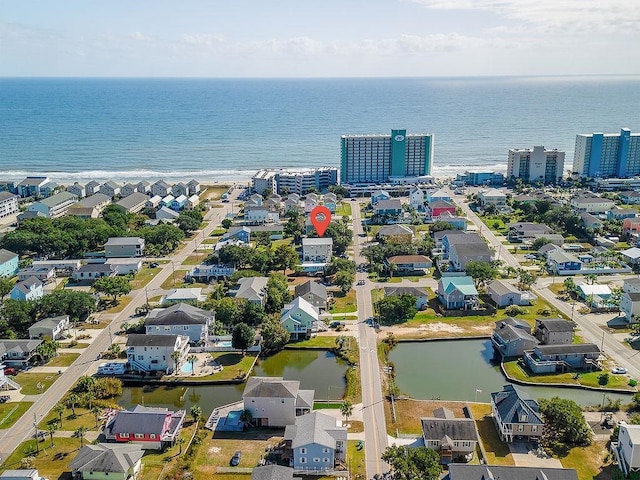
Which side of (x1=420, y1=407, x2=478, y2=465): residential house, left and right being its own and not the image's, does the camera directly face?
front

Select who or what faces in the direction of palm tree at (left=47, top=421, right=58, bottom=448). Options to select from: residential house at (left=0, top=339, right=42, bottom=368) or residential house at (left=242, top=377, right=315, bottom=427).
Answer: residential house at (left=0, top=339, right=42, bottom=368)

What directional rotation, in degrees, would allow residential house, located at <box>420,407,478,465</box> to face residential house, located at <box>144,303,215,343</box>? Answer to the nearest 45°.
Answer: approximately 135° to its right

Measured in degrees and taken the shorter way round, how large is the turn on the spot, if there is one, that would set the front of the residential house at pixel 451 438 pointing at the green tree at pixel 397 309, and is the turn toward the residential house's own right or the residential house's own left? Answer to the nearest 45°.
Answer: approximately 180°

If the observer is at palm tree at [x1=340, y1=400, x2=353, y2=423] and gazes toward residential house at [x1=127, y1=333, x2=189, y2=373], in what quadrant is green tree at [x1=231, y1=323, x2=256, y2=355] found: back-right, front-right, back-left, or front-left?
front-right

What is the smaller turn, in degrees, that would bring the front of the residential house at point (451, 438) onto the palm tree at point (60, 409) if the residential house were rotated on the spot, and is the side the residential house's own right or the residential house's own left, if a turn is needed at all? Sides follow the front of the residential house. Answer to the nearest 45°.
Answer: approximately 90° to the residential house's own right
